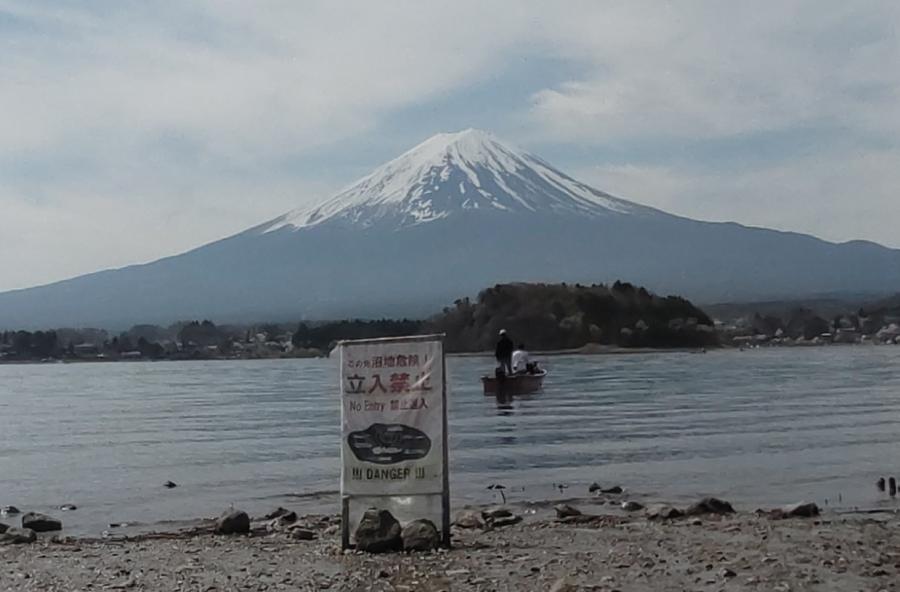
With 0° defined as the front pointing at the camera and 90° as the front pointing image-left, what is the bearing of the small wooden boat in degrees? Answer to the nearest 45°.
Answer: approximately 270°

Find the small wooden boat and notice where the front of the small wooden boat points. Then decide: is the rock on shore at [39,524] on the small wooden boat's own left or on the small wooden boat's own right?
on the small wooden boat's own right

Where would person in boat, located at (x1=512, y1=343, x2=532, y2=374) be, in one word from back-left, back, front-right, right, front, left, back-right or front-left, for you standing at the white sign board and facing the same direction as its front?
back

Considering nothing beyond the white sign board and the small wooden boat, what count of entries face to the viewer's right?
1

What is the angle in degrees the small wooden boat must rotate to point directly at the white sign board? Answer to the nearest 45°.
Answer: approximately 90° to its right

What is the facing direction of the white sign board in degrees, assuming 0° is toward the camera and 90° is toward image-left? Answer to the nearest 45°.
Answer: approximately 0°

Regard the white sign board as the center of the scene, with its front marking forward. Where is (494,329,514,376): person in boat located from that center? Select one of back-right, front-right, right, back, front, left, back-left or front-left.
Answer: back

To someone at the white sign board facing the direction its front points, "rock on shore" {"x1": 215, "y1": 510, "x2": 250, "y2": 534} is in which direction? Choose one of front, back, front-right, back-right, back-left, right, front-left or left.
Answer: back-right

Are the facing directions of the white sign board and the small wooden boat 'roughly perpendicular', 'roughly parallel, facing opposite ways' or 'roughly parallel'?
roughly perpendicular

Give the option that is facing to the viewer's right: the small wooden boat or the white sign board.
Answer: the small wooden boat

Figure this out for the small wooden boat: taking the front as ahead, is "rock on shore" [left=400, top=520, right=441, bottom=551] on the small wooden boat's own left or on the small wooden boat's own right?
on the small wooden boat's own right
